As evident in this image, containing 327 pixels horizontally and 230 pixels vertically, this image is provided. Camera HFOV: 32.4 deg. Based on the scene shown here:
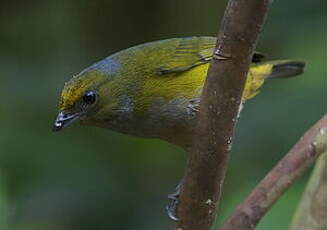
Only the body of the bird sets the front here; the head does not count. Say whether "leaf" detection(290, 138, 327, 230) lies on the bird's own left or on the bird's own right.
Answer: on the bird's own left

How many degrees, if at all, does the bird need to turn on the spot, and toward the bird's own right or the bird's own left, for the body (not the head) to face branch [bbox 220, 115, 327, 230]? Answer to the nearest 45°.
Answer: approximately 135° to the bird's own left

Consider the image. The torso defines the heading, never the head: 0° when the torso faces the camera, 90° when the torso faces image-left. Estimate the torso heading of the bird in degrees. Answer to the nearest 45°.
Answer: approximately 90°
